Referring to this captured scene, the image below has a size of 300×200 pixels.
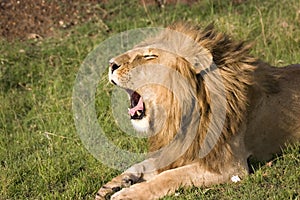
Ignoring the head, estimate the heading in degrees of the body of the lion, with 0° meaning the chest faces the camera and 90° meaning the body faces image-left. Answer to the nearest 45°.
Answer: approximately 90°
